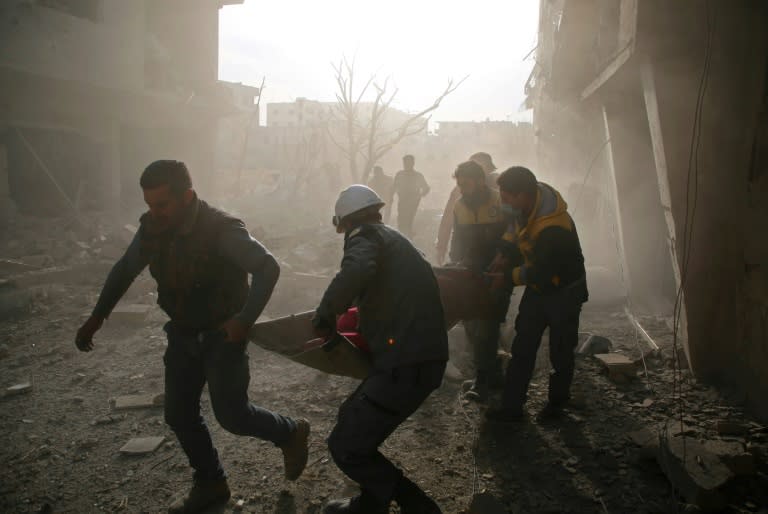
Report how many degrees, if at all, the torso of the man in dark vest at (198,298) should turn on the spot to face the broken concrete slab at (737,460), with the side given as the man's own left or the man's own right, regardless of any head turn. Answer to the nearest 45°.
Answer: approximately 135° to the man's own left

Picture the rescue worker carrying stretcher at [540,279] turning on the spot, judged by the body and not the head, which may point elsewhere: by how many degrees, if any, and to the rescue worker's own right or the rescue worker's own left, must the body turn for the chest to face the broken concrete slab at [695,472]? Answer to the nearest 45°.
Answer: approximately 135° to the rescue worker's own left

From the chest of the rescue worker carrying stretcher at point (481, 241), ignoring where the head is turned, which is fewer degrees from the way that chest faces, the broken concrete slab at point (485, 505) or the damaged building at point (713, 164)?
the broken concrete slab

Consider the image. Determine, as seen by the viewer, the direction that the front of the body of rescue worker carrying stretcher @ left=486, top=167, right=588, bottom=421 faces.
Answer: to the viewer's left

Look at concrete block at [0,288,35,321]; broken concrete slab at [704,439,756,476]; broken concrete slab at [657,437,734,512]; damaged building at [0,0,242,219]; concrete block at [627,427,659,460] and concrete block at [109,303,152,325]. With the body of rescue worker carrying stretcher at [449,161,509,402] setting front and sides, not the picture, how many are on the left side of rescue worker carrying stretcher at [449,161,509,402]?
3

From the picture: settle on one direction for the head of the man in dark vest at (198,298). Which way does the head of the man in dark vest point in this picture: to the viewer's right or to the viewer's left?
to the viewer's left

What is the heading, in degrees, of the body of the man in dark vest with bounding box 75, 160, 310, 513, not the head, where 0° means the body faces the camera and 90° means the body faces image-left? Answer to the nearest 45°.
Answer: approximately 45°

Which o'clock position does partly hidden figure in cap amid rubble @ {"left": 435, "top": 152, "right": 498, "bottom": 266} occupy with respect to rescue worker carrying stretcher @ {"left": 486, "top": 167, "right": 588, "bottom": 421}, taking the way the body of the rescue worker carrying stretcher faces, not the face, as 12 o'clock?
The partly hidden figure in cap amid rubble is roughly at 2 o'clock from the rescue worker carrying stretcher.

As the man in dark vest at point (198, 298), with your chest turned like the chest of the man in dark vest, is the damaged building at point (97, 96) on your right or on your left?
on your right

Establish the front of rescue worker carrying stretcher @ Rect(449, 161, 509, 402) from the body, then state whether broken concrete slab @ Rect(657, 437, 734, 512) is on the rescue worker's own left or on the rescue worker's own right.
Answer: on the rescue worker's own left
